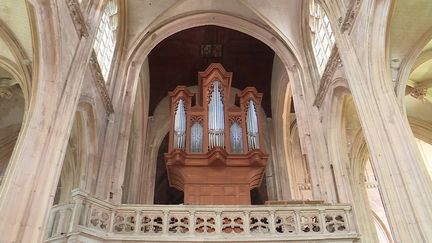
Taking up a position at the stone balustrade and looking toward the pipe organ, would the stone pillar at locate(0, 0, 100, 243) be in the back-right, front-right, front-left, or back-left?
back-left

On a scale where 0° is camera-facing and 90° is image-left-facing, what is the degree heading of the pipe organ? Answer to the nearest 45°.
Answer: approximately 0°
